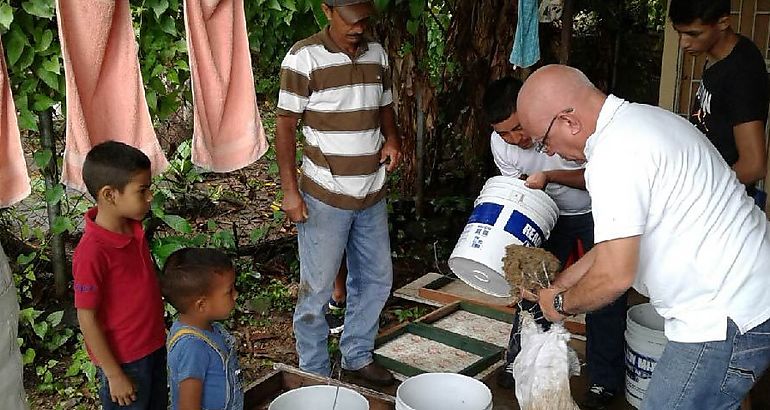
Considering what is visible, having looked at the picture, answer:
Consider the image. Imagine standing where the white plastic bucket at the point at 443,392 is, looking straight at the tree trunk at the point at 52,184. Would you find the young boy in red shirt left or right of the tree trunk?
left

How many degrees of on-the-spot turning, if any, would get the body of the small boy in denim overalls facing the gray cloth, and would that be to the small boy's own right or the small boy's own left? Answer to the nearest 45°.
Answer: approximately 135° to the small boy's own right

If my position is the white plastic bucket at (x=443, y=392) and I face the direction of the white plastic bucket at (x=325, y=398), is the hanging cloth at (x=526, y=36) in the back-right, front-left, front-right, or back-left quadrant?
back-right

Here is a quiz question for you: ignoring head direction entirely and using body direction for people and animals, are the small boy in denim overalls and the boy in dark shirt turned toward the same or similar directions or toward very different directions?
very different directions

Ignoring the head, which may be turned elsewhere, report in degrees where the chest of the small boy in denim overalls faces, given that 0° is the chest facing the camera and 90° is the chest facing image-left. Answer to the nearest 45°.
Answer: approximately 270°

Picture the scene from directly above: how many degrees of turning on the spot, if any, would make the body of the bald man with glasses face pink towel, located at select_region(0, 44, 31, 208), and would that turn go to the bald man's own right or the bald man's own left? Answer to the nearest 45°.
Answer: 0° — they already face it

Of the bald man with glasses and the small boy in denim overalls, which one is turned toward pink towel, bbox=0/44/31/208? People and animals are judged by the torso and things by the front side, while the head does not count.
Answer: the bald man with glasses

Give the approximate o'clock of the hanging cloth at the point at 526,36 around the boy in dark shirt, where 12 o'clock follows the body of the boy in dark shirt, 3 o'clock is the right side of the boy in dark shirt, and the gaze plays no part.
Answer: The hanging cloth is roughly at 3 o'clock from the boy in dark shirt.

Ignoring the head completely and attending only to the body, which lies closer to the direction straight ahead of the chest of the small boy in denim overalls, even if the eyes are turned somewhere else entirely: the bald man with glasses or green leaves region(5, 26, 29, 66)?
the bald man with glasses

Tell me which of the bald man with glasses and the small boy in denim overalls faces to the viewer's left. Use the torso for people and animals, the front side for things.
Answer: the bald man with glasses

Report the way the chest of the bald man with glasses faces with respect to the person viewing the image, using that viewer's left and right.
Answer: facing to the left of the viewer

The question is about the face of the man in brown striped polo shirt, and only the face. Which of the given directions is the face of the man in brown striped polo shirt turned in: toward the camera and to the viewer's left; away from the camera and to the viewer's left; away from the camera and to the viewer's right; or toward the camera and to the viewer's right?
toward the camera and to the viewer's right

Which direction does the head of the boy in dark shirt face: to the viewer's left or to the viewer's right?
to the viewer's left

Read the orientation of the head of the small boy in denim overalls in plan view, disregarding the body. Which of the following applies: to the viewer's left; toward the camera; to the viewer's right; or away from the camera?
to the viewer's right
